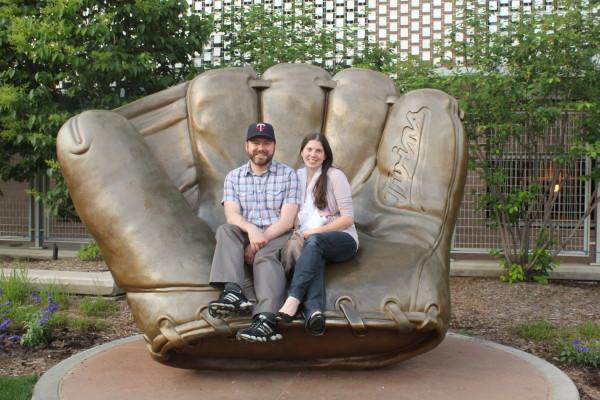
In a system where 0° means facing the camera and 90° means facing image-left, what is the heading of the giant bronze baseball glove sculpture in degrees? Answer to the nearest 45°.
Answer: approximately 0°

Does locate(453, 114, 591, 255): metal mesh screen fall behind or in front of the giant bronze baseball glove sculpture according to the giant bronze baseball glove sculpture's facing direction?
behind

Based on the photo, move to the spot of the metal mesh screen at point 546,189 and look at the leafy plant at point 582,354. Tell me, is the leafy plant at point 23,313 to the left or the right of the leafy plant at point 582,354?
right

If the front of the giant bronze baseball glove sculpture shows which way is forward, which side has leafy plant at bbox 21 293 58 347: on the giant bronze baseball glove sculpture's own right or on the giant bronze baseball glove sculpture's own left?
on the giant bronze baseball glove sculpture's own right

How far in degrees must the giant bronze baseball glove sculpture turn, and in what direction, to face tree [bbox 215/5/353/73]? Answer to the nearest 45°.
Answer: approximately 180°

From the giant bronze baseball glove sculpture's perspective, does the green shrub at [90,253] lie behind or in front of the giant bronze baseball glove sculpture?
behind

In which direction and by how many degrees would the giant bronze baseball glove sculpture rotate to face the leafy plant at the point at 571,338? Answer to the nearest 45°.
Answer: approximately 135° to its left

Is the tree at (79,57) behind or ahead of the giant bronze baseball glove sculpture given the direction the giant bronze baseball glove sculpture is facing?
behind

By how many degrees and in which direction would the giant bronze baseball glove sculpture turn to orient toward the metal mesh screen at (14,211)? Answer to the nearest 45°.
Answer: approximately 135° to its right
